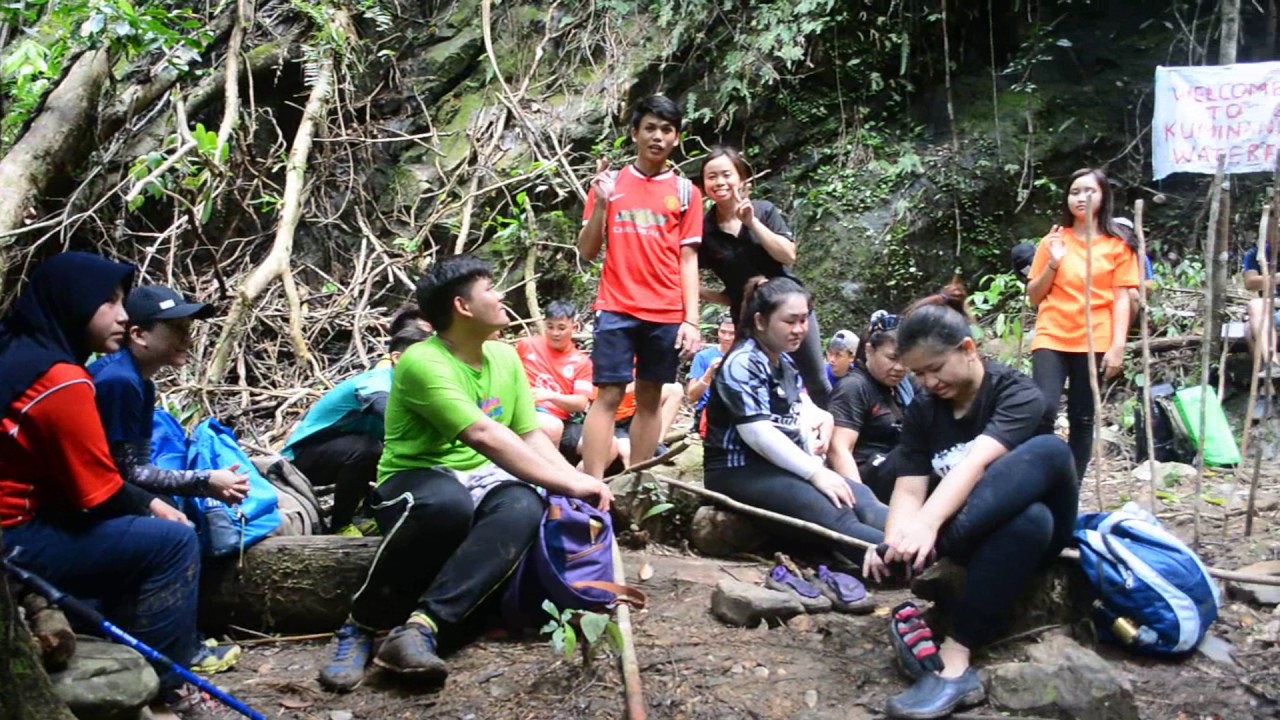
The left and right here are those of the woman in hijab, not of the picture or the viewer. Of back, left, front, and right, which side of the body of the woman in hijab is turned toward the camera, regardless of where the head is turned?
right

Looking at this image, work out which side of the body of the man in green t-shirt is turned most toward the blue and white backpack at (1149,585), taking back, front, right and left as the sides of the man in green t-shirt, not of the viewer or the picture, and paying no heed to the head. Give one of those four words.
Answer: front

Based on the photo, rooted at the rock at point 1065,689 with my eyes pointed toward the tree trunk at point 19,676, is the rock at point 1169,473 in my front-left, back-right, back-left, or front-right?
back-right

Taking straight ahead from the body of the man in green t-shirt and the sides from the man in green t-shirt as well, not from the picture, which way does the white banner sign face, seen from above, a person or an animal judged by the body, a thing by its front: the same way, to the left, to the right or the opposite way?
to the right

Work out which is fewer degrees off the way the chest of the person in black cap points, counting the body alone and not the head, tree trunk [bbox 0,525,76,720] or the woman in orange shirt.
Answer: the woman in orange shirt

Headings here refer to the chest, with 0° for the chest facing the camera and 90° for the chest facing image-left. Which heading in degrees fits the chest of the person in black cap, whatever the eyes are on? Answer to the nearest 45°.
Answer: approximately 270°

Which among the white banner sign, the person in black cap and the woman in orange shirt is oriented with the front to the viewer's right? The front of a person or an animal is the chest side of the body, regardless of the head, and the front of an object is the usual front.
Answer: the person in black cap
